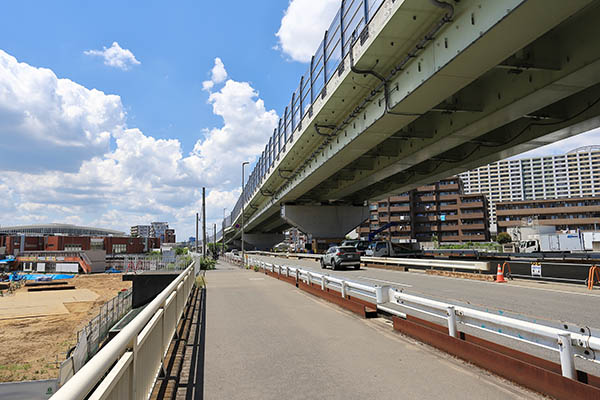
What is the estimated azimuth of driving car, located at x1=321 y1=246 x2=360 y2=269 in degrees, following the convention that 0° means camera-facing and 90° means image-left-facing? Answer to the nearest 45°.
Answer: approximately 135°

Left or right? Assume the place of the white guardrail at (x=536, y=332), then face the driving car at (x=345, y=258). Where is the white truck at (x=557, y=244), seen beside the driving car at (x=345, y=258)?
right

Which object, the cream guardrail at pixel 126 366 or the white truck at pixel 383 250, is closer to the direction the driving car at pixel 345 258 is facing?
the white truck

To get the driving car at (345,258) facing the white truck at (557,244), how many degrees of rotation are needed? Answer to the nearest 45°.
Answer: approximately 90° to its right

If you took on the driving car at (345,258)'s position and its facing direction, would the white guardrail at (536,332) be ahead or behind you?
behind

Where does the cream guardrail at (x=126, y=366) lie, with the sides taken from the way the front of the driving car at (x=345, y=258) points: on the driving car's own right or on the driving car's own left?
on the driving car's own left
